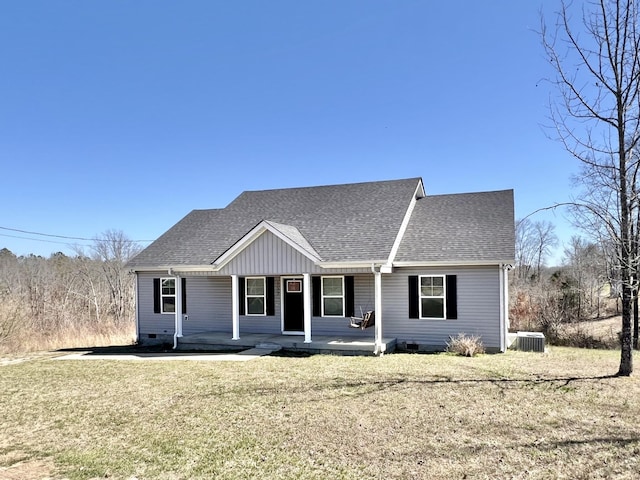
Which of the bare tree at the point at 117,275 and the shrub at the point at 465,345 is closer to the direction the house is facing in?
the shrub

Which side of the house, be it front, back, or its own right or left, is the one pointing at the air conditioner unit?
left

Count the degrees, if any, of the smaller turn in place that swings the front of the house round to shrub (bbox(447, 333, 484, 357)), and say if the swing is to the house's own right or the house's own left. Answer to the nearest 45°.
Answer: approximately 45° to the house's own left

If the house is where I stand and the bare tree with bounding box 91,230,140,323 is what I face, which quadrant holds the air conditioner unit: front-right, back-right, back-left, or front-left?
back-right

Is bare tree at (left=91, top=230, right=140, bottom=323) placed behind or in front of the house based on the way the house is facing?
behind

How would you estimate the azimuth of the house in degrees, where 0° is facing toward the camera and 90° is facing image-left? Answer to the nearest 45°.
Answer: approximately 0°

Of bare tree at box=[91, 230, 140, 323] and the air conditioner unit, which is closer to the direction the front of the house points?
the air conditioner unit
